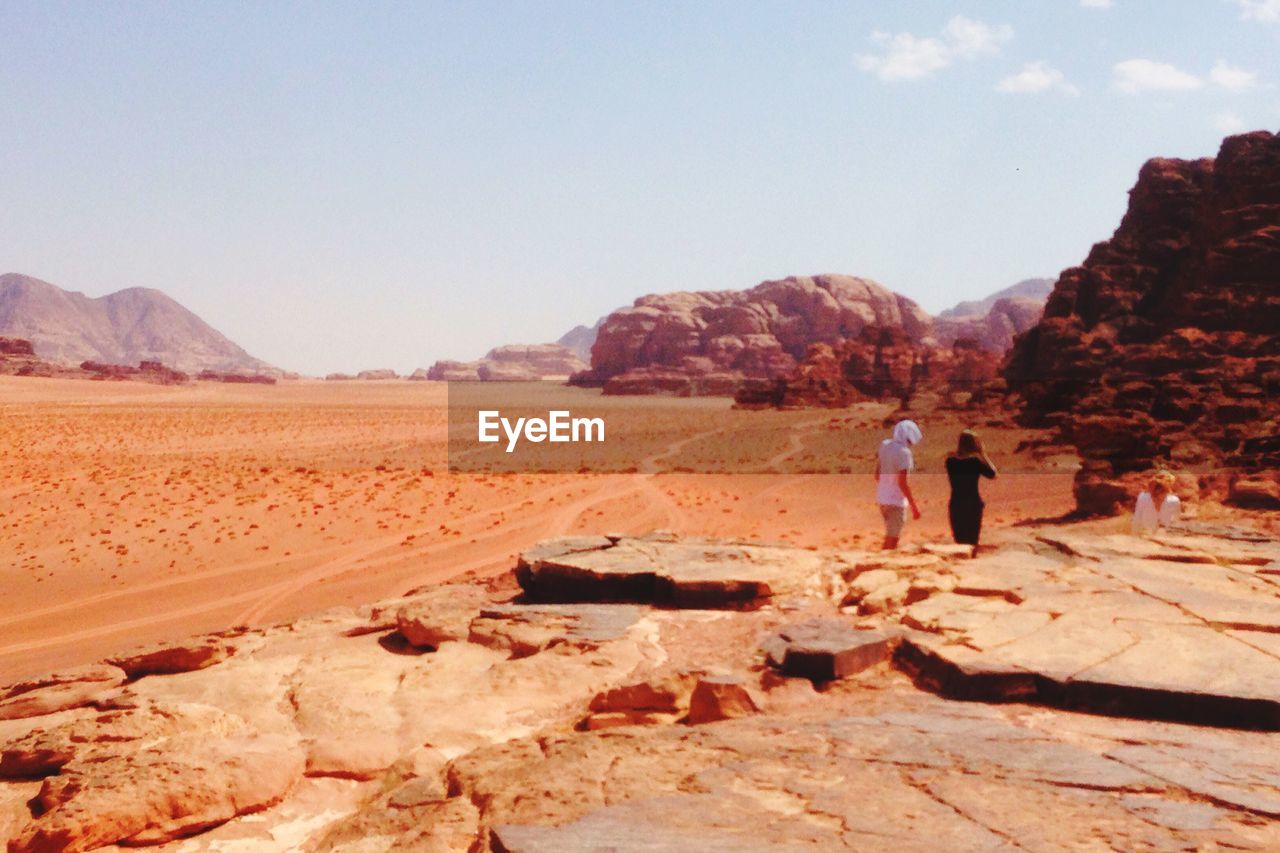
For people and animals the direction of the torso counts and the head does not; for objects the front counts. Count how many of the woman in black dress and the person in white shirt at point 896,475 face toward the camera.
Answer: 0

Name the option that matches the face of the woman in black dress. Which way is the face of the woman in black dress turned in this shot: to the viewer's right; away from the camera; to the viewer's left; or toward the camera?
away from the camera

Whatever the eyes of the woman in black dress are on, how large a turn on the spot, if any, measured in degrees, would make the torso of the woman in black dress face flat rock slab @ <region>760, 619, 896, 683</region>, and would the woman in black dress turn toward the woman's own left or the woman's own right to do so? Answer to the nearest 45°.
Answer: approximately 180°

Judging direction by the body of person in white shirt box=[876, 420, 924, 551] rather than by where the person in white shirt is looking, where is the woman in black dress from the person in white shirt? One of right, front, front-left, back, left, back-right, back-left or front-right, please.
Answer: front-right

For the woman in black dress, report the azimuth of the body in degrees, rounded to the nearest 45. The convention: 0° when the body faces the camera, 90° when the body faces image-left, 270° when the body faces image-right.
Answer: approximately 180°

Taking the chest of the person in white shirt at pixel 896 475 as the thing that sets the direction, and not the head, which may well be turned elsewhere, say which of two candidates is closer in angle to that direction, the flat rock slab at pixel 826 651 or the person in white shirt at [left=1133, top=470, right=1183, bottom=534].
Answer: the person in white shirt

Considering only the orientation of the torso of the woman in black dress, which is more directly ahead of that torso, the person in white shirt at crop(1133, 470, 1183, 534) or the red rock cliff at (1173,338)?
the red rock cliff

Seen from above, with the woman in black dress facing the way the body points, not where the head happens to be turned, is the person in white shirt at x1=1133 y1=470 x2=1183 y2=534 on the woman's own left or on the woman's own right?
on the woman's own right

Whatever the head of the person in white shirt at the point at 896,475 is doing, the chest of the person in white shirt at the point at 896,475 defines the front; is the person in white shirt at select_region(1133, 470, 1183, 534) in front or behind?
in front

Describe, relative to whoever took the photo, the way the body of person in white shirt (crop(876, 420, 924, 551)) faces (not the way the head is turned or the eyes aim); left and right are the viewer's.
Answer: facing away from the viewer and to the right of the viewer
